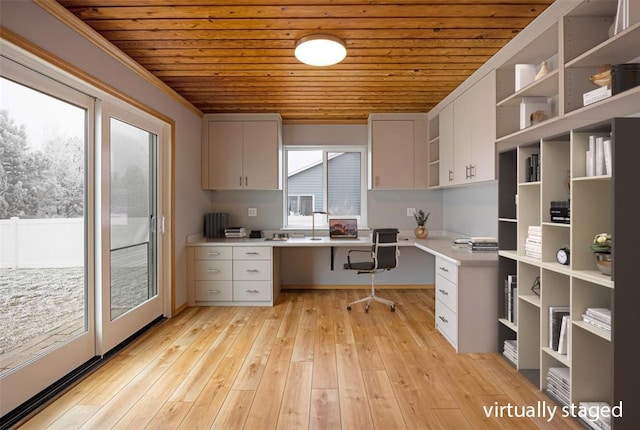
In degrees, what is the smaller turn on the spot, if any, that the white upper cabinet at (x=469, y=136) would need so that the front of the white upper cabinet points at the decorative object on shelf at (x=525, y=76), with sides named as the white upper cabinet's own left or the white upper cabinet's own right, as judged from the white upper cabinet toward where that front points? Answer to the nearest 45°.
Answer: approximately 90° to the white upper cabinet's own left

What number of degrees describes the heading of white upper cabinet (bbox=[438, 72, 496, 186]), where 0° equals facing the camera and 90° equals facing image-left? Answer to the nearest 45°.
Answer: approximately 45°

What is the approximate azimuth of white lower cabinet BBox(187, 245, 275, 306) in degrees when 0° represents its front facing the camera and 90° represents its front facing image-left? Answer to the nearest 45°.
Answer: approximately 0°

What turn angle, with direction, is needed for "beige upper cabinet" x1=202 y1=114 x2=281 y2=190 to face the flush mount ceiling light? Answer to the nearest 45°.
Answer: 0° — it already faces it

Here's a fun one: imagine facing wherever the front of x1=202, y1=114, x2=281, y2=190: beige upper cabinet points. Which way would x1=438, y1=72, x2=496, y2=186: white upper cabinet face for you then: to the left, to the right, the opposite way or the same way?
to the right

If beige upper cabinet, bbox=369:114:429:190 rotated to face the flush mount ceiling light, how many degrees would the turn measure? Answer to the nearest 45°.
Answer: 0° — it already faces it

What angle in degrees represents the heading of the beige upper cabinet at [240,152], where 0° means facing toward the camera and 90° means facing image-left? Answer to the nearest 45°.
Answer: approximately 0°

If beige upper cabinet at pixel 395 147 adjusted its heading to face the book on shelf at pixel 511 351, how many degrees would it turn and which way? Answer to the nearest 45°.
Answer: approximately 45° to its left
